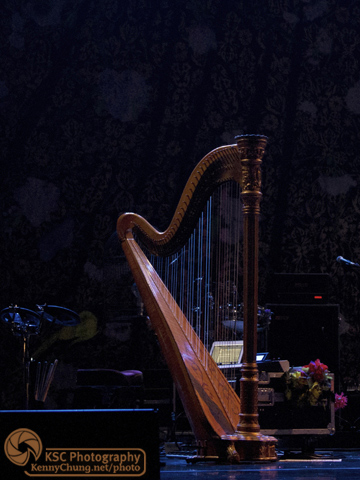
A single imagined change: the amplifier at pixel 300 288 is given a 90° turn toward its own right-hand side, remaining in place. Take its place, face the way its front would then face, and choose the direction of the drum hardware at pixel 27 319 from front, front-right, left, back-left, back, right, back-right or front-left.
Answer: front-left

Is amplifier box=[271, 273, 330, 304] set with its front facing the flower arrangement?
yes

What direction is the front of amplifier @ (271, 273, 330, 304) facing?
toward the camera

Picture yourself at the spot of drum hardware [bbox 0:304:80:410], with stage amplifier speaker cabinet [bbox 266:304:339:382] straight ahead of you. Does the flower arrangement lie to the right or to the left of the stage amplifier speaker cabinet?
right
